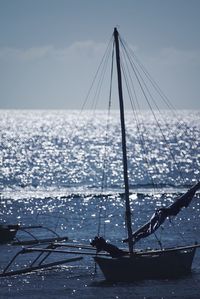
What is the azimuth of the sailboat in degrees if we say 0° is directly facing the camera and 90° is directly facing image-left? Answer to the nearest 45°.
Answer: approximately 45°
